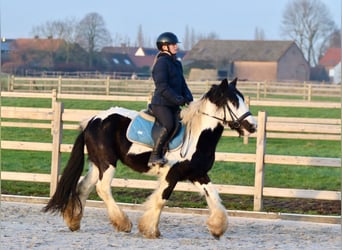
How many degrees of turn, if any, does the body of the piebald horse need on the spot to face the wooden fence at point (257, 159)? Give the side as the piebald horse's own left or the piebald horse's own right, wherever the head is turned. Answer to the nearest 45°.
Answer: approximately 45° to the piebald horse's own left

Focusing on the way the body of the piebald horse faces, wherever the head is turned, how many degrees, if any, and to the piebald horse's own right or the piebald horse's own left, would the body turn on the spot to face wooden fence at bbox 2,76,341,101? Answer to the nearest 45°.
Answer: approximately 90° to the piebald horse's own left

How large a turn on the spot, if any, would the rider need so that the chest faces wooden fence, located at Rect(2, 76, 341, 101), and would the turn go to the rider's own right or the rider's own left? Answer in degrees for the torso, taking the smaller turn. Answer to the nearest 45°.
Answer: approximately 90° to the rider's own left

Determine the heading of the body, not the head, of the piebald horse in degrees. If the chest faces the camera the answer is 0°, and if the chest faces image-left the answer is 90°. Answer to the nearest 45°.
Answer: approximately 270°

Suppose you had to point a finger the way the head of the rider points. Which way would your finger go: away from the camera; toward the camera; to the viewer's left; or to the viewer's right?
to the viewer's right

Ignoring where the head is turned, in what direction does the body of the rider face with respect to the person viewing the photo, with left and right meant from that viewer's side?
facing to the right of the viewer
